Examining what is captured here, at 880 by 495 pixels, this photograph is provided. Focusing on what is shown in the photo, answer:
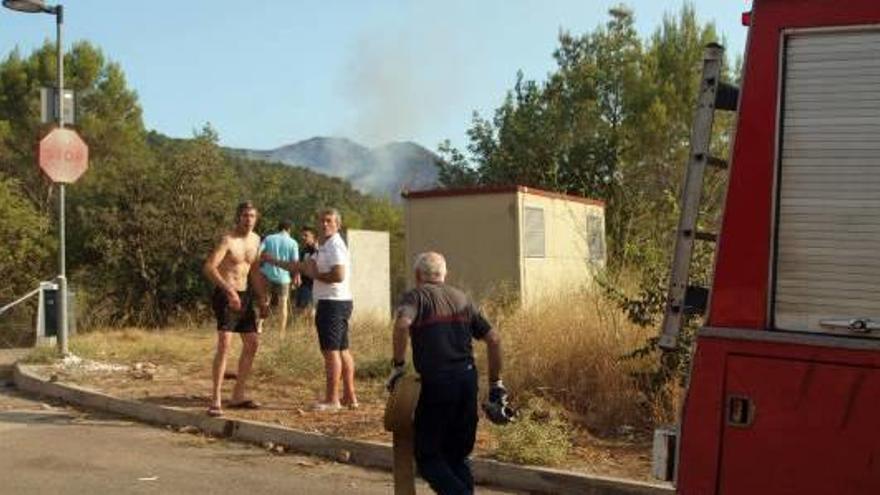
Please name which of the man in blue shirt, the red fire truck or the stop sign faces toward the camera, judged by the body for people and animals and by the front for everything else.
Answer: the stop sign

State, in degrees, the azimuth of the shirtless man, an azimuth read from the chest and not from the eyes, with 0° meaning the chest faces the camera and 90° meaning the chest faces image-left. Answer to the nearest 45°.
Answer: approximately 315°

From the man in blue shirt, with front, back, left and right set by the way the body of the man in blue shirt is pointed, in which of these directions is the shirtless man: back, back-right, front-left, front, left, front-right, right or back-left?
back

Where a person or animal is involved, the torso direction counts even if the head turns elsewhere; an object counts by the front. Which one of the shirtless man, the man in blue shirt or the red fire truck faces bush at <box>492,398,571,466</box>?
the shirtless man

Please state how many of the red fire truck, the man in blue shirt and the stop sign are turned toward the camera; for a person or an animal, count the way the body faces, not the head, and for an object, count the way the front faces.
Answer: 1

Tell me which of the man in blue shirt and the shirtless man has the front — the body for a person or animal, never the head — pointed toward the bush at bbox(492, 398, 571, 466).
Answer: the shirtless man

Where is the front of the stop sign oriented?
toward the camera

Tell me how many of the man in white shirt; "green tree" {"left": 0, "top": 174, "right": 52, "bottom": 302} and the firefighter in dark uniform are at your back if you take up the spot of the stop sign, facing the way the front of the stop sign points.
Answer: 1

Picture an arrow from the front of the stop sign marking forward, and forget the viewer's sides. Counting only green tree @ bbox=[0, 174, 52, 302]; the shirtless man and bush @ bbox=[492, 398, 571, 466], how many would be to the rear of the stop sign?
1

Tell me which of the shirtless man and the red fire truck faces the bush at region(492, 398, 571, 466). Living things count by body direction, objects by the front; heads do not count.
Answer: the shirtless man

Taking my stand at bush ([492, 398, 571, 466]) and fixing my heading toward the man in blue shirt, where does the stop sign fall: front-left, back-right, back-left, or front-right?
front-left

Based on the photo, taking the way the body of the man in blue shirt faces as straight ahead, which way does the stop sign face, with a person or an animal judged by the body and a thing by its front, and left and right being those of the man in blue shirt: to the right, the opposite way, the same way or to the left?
the opposite way

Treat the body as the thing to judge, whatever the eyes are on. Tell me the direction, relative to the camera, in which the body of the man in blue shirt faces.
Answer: away from the camera

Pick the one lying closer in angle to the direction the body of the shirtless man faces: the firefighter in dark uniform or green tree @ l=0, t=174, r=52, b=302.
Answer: the firefighter in dark uniform

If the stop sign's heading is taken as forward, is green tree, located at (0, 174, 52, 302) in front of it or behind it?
behind
